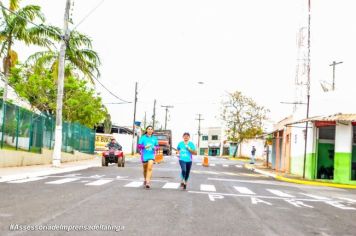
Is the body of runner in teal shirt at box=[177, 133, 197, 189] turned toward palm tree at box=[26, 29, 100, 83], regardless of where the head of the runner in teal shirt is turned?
no

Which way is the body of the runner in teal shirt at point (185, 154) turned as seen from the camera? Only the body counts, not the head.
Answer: toward the camera

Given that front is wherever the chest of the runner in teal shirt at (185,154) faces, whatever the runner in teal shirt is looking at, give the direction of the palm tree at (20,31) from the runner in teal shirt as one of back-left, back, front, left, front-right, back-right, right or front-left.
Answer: back-right

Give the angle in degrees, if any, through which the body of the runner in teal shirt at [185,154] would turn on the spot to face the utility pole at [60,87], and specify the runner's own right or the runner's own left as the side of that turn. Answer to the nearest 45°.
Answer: approximately 135° to the runner's own right

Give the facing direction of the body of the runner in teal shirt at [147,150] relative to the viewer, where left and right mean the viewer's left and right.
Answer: facing the viewer

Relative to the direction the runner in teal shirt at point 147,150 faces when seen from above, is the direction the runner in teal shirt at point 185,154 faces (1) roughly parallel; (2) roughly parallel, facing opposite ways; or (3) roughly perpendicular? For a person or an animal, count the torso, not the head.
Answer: roughly parallel

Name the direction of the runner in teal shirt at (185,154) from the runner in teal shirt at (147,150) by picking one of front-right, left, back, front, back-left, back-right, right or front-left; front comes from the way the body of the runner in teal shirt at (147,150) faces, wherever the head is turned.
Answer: left

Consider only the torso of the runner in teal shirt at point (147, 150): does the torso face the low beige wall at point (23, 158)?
no

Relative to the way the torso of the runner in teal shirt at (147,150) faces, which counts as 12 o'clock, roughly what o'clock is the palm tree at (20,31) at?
The palm tree is roughly at 5 o'clock from the runner in teal shirt.

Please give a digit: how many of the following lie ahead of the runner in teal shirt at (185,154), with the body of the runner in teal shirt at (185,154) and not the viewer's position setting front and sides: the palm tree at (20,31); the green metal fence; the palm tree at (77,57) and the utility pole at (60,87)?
0

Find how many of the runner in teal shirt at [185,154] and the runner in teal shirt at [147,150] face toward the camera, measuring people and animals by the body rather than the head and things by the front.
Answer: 2

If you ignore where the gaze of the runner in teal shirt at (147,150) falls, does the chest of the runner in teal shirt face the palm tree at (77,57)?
no
